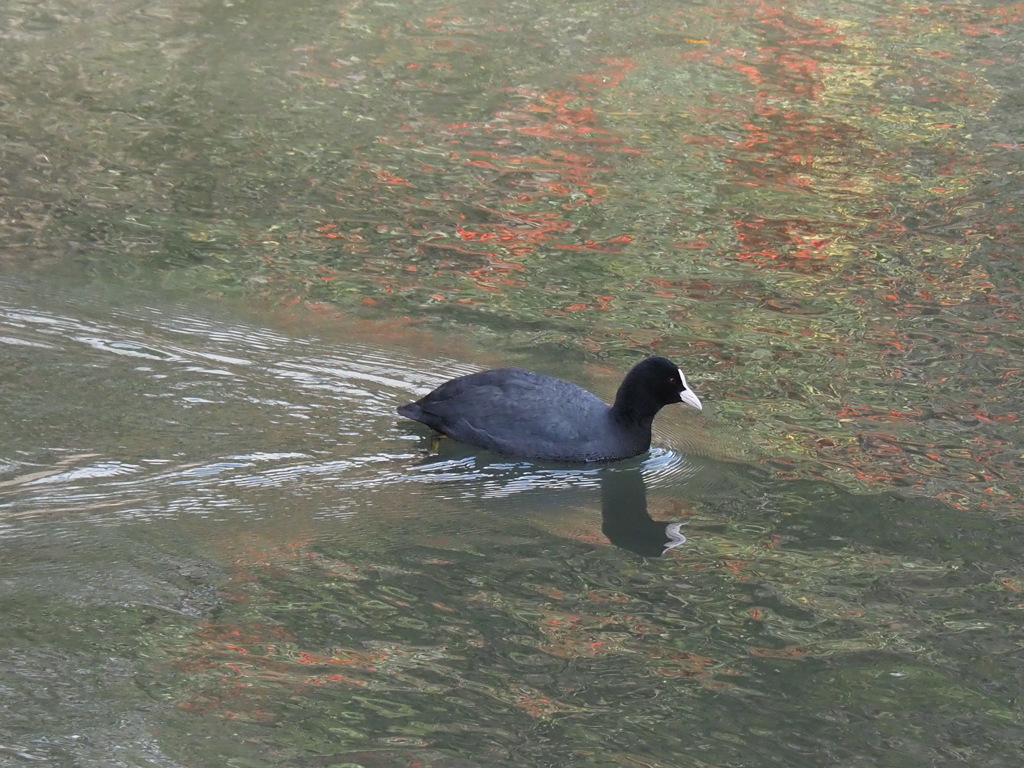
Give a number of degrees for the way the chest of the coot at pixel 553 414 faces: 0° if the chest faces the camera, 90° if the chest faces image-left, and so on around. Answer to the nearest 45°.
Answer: approximately 270°
